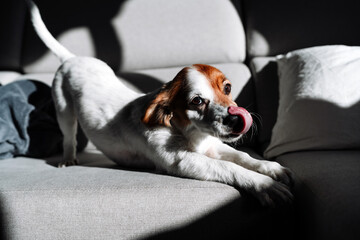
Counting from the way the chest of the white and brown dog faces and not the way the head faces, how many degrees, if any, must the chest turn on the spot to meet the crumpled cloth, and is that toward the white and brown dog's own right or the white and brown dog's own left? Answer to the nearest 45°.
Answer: approximately 180°

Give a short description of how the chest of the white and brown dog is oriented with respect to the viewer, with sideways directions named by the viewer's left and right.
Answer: facing the viewer and to the right of the viewer

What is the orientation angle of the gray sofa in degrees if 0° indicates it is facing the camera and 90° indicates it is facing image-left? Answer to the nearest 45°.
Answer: approximately 0°
